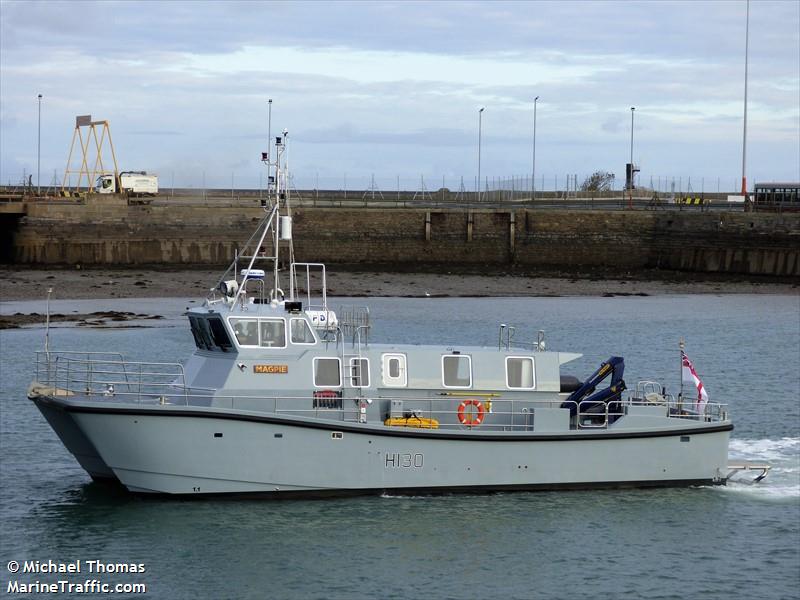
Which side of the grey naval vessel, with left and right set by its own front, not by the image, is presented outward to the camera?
left
